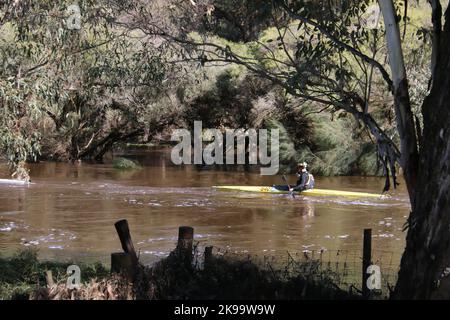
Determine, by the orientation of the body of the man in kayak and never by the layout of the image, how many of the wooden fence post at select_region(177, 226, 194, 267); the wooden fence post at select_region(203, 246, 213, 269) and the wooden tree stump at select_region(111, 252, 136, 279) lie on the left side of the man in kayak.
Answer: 3

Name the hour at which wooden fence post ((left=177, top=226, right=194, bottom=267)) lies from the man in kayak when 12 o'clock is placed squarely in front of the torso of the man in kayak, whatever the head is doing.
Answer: The wooden fence post is roughly at 9 o'clock from the man in kayak.

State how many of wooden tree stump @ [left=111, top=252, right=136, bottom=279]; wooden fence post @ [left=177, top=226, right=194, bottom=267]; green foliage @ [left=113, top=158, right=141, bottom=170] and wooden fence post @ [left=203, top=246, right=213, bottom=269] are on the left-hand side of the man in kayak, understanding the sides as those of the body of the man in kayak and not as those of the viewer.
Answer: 3

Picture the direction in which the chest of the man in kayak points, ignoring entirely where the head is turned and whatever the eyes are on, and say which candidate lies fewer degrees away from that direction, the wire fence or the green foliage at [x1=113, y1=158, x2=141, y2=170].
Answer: the green foliage

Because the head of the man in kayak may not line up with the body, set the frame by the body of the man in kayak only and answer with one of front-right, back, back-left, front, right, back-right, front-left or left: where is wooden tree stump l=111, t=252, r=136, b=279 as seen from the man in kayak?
left

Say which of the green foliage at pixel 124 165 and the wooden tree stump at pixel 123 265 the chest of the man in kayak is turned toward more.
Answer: the green foliage

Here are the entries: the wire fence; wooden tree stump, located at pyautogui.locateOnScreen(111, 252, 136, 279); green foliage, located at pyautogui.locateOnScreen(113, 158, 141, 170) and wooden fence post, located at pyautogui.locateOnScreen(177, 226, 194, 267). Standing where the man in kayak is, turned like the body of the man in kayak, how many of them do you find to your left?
3

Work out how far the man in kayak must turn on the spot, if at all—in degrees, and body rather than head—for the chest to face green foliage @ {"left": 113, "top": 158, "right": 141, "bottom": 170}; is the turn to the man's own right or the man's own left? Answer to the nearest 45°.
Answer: approximately 45° to the man's own right

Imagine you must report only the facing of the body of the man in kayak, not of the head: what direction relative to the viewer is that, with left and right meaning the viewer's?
facing to the left of the viewer

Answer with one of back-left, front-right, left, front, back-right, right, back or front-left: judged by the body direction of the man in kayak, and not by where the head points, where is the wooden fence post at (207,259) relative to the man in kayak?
left

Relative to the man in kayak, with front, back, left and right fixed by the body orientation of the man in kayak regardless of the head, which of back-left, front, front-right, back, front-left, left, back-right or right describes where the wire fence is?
left
